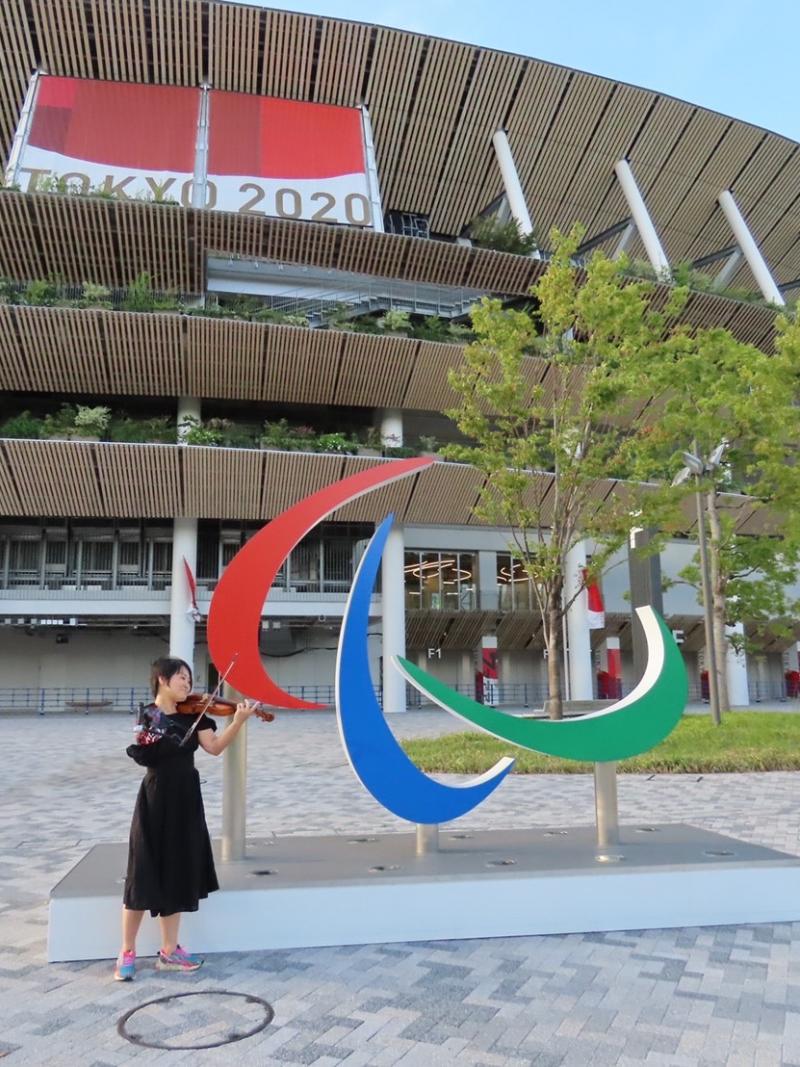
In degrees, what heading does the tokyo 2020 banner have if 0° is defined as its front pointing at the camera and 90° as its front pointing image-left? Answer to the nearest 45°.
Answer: approximately 0°

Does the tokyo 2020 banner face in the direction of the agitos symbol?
yes

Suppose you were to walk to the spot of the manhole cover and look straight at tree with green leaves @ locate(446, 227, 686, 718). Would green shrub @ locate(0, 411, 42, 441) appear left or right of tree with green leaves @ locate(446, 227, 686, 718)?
left

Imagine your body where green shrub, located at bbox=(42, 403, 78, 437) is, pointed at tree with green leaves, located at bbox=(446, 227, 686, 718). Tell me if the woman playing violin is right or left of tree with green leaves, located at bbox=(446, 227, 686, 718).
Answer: right

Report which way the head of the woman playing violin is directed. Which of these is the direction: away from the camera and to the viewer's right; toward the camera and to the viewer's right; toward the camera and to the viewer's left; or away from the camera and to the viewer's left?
toward the camera and to the viewer's right

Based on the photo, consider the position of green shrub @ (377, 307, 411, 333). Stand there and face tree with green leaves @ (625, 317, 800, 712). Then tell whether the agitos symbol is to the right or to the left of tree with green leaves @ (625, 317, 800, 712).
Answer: right

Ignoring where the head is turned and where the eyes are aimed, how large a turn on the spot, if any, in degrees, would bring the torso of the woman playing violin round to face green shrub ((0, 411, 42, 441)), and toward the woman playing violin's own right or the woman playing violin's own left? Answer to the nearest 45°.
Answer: approximately 135° to the woman playing violin's own left

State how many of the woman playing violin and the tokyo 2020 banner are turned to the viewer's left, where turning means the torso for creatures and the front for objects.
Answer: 0

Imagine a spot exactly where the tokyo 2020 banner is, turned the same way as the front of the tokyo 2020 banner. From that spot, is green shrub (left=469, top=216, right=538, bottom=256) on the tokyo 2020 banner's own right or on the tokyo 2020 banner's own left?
on the tokyo 2020 banner's own left

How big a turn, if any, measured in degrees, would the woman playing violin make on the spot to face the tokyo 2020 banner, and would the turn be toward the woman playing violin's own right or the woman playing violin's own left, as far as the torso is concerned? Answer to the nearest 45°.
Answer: approximately 135° to the woman playing violin's own left
